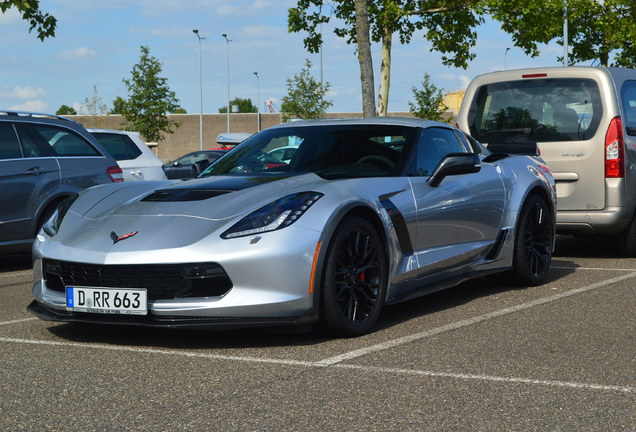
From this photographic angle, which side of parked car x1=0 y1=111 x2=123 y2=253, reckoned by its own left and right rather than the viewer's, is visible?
left

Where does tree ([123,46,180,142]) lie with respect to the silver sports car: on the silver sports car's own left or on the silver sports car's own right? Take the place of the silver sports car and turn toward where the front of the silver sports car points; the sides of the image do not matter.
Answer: on the silver sports car's own right

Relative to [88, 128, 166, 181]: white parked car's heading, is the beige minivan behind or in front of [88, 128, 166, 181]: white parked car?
behind

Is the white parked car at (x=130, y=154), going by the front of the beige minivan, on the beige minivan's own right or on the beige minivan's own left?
on the beige minivan's own left

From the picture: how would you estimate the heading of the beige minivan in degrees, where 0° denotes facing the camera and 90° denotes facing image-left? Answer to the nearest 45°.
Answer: approximately 225°

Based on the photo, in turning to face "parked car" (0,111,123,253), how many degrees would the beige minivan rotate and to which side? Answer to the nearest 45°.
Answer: approximately 135° to its left

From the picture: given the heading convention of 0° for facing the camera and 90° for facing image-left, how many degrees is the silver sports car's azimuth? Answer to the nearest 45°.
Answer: approximately 45°

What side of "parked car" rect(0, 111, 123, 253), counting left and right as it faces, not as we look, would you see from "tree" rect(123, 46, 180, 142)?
right

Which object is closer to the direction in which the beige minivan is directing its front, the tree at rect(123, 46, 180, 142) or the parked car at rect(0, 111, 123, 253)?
the tree
